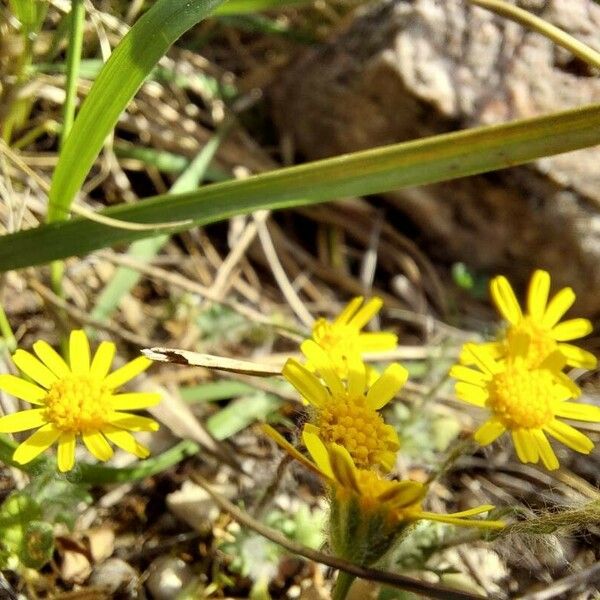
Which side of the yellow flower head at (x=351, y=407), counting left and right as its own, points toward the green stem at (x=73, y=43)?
right

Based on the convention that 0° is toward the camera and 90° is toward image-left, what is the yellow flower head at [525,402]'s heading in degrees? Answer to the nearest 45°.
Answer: approximately 0°

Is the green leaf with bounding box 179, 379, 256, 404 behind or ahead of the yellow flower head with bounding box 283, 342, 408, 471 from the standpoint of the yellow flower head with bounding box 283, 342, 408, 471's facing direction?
behind
